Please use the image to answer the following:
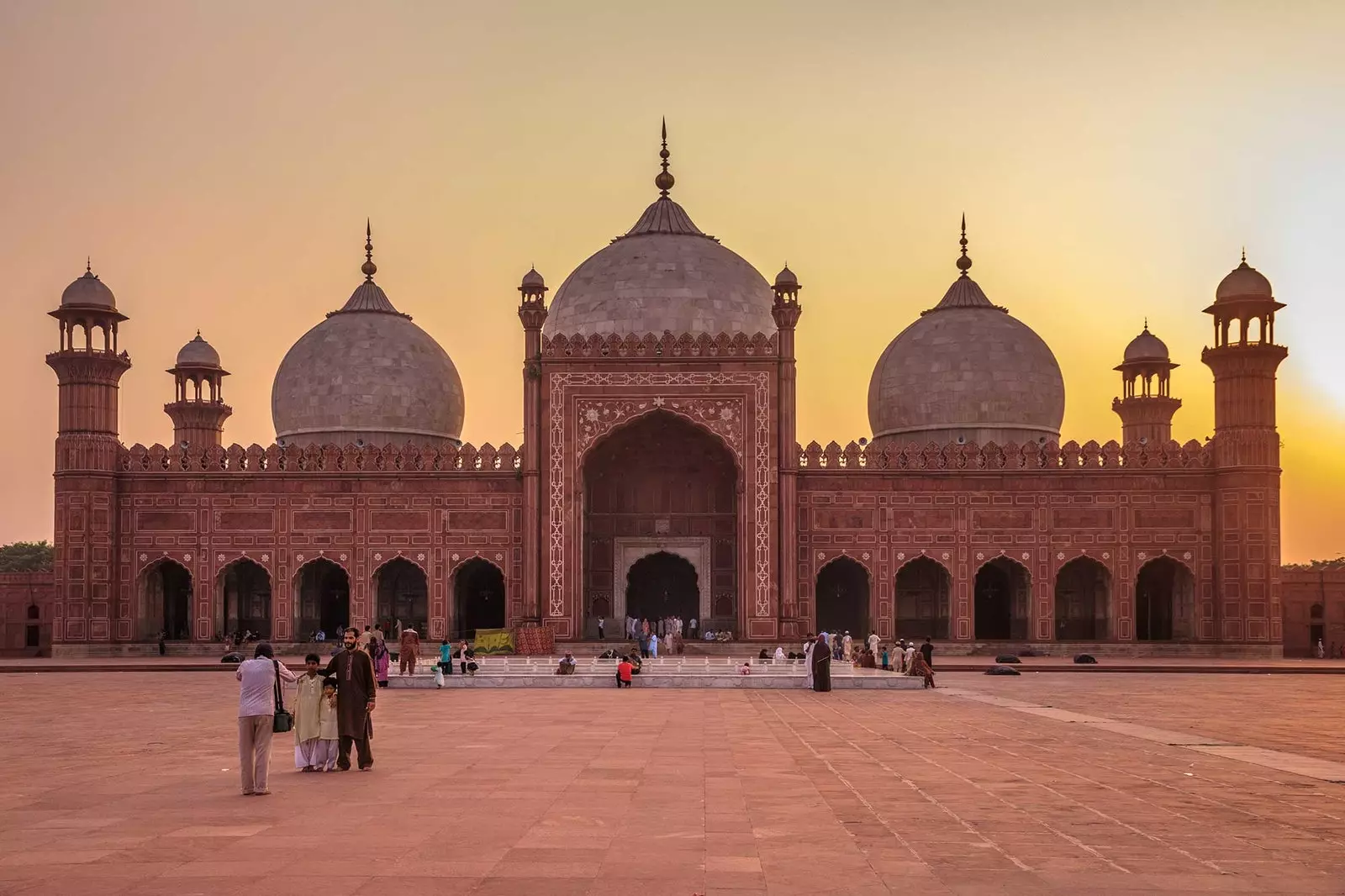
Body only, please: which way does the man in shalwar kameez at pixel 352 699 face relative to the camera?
toward the camera

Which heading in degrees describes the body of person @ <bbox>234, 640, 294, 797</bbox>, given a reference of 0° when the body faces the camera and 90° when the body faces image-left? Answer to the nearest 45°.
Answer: approximately 180°

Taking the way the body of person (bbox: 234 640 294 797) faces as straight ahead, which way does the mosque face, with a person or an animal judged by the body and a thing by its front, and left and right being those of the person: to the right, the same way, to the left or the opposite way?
the opposite way

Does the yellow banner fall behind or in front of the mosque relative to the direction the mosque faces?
in front

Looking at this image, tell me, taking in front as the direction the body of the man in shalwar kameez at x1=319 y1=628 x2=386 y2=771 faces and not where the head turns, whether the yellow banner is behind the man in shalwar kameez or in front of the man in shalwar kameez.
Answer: behind

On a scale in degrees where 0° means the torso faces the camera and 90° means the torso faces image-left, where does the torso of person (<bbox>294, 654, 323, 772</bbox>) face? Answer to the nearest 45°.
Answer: approximately 0°

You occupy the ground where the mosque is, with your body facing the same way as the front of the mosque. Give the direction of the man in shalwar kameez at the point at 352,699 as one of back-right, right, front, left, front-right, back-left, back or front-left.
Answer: front

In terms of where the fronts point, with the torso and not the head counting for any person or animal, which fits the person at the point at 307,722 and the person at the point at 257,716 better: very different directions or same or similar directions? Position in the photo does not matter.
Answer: very different directions

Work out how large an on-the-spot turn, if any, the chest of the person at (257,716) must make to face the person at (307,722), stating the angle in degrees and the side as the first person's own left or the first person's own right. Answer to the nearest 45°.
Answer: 0° — they already face them

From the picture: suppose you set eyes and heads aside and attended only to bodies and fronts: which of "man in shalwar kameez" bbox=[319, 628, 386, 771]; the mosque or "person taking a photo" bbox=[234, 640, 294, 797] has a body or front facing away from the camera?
the person taking a photo

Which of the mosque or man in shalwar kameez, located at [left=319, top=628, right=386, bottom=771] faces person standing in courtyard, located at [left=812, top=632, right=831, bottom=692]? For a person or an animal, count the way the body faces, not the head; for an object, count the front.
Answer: the mosque

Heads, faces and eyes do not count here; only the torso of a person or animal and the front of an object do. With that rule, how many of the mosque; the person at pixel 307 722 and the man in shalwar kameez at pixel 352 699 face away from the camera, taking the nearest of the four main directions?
0

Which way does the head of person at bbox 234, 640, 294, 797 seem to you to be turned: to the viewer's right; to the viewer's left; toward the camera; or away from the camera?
away from the camera
